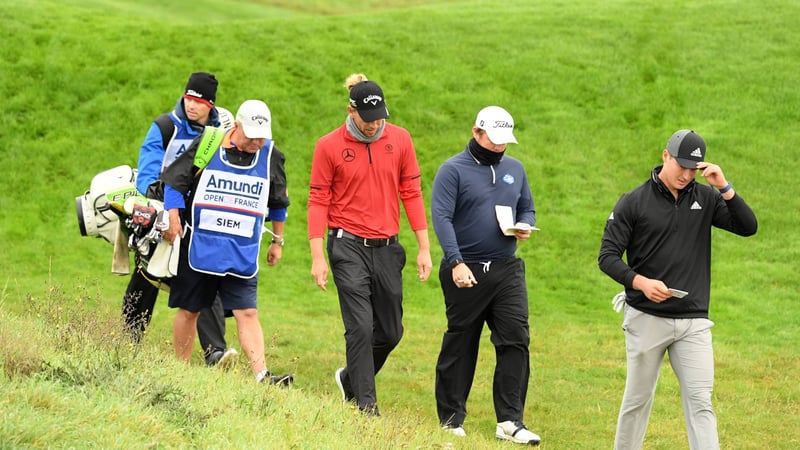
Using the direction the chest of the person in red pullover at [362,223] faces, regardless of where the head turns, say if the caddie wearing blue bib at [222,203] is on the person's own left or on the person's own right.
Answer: on the person's own right

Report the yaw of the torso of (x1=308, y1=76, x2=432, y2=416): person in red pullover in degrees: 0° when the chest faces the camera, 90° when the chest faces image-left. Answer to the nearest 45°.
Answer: approximately 0°

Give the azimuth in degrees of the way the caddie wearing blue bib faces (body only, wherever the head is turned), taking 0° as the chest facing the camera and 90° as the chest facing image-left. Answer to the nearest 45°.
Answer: approximately 315°

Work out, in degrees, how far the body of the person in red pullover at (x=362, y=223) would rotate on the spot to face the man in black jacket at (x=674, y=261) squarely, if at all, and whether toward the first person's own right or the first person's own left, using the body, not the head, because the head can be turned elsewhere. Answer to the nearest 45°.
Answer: approximately 45° to the first person's own left

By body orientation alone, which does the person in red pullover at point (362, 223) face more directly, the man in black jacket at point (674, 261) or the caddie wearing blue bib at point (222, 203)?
the man in black jacket
